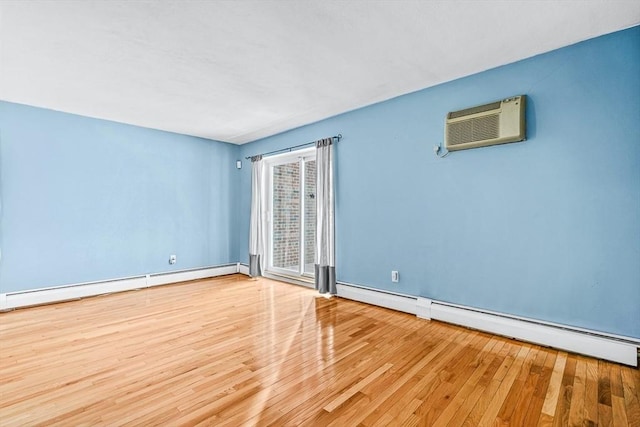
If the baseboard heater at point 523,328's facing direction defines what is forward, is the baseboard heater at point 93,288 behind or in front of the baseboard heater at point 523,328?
in front

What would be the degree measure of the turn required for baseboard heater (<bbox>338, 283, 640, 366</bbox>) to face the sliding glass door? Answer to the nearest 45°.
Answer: approximately 45° to its right

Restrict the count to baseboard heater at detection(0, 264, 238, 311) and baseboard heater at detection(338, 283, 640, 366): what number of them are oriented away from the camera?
0

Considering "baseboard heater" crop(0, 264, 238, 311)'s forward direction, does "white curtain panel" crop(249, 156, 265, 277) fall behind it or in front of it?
in front

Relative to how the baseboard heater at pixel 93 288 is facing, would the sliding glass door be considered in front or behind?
in front

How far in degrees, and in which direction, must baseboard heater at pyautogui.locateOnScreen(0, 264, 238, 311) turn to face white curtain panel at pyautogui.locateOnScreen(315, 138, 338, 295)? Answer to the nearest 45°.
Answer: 0° — it already faces it

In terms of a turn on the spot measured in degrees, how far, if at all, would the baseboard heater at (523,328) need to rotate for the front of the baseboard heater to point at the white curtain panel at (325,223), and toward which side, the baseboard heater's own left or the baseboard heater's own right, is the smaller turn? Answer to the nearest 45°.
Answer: approximately 45° to the baseboard heater's own right

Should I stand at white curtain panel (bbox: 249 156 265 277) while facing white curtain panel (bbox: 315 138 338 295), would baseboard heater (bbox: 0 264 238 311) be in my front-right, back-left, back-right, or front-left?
back-right

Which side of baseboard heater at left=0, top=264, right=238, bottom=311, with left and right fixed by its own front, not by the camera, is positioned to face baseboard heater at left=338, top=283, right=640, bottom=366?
front

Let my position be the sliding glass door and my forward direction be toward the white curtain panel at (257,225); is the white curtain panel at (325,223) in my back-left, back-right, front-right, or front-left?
back-left
